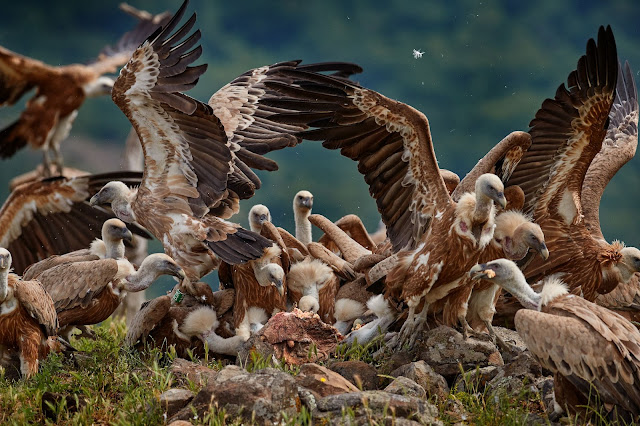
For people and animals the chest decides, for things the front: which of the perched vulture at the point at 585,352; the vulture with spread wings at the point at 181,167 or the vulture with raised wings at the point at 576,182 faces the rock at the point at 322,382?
the perched vulture at the point at 585,352

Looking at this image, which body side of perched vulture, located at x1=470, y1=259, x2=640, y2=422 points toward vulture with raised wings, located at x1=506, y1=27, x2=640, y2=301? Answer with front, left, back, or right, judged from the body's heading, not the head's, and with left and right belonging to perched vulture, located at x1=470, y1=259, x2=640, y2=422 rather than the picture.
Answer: right

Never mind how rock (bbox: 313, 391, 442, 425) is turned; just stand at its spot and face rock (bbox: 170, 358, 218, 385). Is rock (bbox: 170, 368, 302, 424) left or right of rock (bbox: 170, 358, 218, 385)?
left

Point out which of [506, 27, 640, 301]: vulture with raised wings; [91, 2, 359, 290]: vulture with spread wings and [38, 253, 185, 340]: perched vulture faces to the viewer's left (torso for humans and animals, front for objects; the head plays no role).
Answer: the vulture with spread wings

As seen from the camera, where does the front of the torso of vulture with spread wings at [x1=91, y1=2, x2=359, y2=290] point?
to the viewer's left

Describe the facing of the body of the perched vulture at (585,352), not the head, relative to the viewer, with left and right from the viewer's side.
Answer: facing to the left of the viewer

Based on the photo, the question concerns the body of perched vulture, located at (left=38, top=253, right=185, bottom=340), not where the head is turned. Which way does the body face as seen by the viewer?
to the viewer's right

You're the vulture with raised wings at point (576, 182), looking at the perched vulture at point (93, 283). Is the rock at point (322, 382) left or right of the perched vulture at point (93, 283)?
left

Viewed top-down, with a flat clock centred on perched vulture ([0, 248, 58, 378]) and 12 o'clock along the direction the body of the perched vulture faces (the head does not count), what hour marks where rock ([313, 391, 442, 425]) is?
The rock is roughly at 9 o'clock from the perched vulture.

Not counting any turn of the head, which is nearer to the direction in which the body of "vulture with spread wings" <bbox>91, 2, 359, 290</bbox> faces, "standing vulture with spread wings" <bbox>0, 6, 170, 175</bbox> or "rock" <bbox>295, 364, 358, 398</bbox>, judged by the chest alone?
the standing vulture with spread wings
